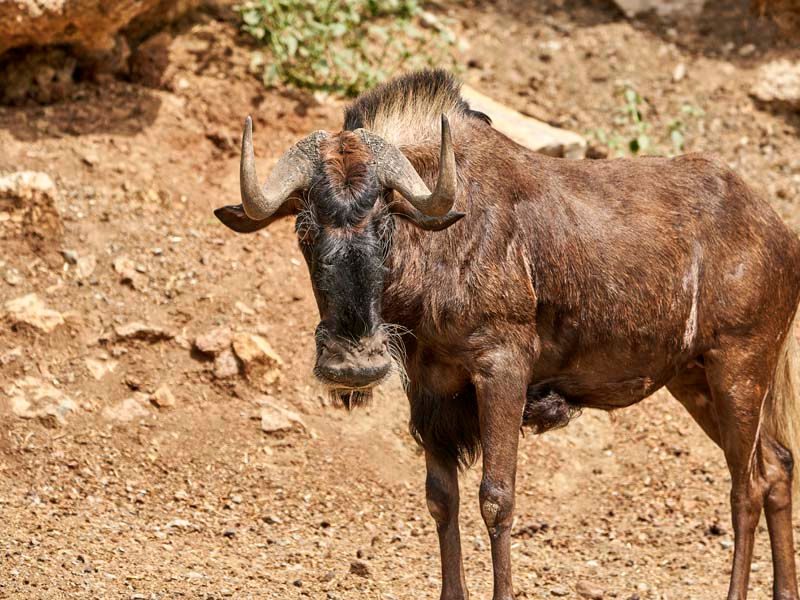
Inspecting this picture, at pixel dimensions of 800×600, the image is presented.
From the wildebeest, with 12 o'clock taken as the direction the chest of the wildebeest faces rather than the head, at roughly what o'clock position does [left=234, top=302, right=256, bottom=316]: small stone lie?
The small stone is roughly at 3 o'clock from the wildebeest.

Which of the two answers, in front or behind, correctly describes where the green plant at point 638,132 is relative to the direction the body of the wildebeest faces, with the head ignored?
behind

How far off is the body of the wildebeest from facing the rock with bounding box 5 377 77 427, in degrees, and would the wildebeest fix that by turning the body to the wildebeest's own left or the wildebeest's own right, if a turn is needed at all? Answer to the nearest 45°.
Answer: approximately 45° to the wildebeest's own right

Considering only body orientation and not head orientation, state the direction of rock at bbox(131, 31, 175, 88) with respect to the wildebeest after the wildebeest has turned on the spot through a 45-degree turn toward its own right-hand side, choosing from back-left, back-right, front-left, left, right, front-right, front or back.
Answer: front-right

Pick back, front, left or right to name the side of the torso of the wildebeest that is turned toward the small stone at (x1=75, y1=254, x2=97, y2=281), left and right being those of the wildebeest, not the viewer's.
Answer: right

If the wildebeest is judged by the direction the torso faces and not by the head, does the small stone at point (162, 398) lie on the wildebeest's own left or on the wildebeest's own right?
on the wildebeest's own right

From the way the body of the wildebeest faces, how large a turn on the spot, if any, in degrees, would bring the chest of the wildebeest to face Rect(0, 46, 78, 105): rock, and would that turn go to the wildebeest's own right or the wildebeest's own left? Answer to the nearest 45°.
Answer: approximately 90° to the wildebeest's own right

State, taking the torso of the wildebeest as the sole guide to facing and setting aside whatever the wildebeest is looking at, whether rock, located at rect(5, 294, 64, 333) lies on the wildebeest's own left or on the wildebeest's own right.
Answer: on the wildebeest's own right

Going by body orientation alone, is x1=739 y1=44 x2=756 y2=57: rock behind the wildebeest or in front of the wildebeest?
behind

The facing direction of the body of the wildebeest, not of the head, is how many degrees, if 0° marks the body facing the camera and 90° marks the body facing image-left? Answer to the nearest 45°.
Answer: approximately 45°

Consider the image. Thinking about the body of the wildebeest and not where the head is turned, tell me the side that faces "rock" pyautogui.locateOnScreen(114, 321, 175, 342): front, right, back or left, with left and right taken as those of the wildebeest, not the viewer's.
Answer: right
